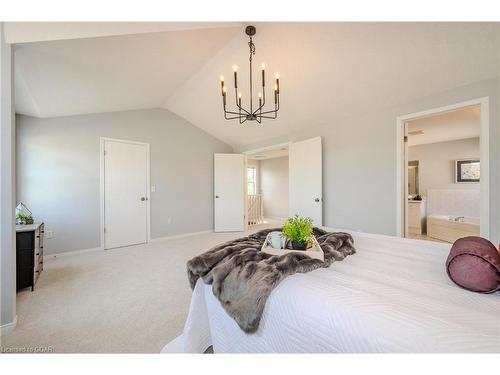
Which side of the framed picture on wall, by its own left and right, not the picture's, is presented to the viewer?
front

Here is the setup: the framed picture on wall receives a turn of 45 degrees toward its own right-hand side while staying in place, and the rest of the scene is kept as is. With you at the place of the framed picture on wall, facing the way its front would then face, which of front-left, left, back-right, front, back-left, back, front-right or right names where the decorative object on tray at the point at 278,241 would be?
front-left

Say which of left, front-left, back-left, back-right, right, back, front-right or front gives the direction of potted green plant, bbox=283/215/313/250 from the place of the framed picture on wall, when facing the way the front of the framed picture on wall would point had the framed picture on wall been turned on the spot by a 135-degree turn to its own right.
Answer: back-left

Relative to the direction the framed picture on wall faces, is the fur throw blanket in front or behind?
in front

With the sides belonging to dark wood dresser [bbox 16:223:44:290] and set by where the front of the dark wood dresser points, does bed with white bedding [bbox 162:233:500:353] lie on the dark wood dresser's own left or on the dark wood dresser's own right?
on the dark wood dresser's own right

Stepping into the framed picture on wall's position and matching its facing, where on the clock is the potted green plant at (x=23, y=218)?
The potted green plant is roughly at 1 o'clock from the framed picture on wall.

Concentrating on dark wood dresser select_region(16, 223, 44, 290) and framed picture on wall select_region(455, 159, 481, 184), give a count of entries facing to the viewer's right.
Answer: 1

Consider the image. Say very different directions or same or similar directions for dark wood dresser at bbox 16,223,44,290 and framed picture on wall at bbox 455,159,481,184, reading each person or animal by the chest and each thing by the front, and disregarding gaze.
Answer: very different directions

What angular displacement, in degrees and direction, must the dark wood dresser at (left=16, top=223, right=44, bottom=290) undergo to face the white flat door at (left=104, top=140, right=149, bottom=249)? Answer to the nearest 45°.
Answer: approximately 45° to its left

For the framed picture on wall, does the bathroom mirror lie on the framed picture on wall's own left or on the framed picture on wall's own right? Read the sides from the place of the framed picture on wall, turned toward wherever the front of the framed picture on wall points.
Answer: on the framed picture on wall's own right

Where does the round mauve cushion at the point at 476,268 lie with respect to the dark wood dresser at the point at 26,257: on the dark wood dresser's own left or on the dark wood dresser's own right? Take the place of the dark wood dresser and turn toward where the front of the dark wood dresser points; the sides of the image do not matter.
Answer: on the dark wood dresser's own right

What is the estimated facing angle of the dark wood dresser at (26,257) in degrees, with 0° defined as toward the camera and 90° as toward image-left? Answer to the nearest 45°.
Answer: approximately 270°

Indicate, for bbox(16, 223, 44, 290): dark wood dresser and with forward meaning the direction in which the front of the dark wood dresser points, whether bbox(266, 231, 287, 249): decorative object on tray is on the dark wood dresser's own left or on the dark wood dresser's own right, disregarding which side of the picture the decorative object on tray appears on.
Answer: on the dark wood dresser's own right

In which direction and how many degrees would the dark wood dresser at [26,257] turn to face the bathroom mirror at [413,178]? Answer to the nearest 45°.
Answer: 0° — it already faces it

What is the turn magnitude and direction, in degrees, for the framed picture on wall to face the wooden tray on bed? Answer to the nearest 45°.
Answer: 0° — it already faces it
